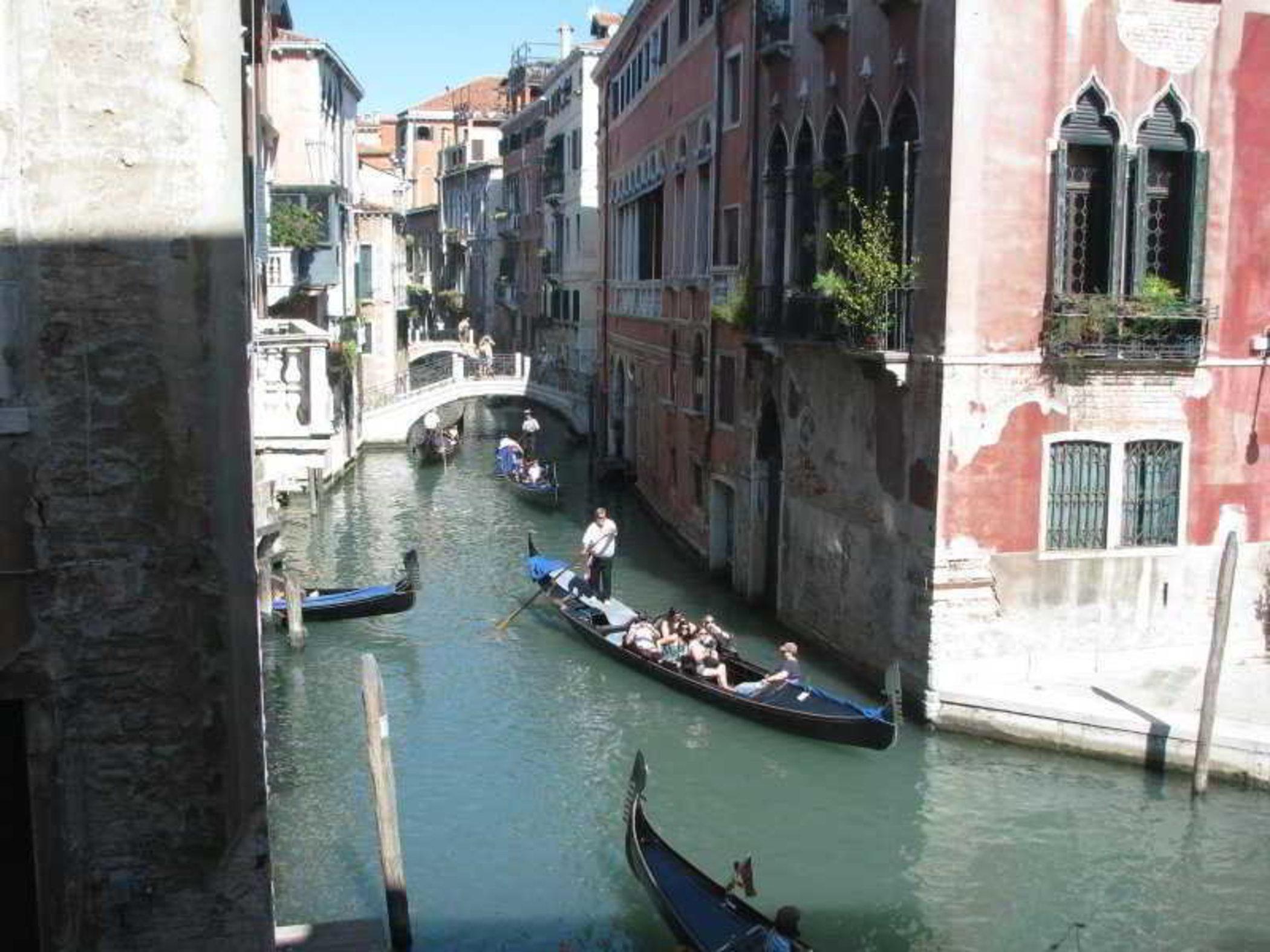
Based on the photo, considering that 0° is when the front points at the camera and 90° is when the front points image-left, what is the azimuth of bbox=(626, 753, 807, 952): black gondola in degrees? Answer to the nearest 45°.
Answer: approximately 135°

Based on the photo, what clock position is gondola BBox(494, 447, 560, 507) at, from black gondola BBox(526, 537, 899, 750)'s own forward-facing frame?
The gondola is roughly at 7 o'clock from the black gondola.

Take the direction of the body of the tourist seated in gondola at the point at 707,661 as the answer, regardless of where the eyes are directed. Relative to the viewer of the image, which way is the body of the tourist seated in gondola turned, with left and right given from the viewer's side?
facing the viewer and to the right of the viewer

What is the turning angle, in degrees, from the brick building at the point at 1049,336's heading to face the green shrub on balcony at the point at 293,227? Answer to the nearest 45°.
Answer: approximately 90° to its right

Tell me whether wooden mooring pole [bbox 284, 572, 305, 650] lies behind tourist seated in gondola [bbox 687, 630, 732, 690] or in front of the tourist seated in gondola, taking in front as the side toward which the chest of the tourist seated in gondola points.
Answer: behind

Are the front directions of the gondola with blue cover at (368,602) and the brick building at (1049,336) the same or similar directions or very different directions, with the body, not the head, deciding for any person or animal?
very different directions

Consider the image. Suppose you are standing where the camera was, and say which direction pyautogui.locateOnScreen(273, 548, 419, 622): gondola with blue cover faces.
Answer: facing to the right of the viewer

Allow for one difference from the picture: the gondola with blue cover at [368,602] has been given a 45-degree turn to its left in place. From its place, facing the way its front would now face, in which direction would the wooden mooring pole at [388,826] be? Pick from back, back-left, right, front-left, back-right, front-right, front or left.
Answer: back-right

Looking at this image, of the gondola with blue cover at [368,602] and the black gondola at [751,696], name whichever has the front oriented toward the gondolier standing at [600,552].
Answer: the gondola with blue cover

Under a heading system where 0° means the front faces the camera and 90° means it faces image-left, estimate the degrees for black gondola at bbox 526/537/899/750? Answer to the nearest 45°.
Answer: approximately 315°

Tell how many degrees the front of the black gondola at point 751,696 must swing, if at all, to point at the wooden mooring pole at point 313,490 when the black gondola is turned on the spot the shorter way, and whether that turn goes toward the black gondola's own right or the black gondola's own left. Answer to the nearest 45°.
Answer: approximately 180°

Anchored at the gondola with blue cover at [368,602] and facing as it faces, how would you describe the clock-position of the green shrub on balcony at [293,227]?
The green shrub on balcony is roughly at 9 o'clock from the gondola with blue cover.

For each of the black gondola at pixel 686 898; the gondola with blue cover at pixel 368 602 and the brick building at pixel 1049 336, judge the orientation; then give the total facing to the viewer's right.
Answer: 1

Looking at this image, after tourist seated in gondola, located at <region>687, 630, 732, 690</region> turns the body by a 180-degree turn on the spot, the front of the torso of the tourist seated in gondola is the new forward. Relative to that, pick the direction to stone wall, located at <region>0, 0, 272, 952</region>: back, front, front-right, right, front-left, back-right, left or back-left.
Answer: back-left
